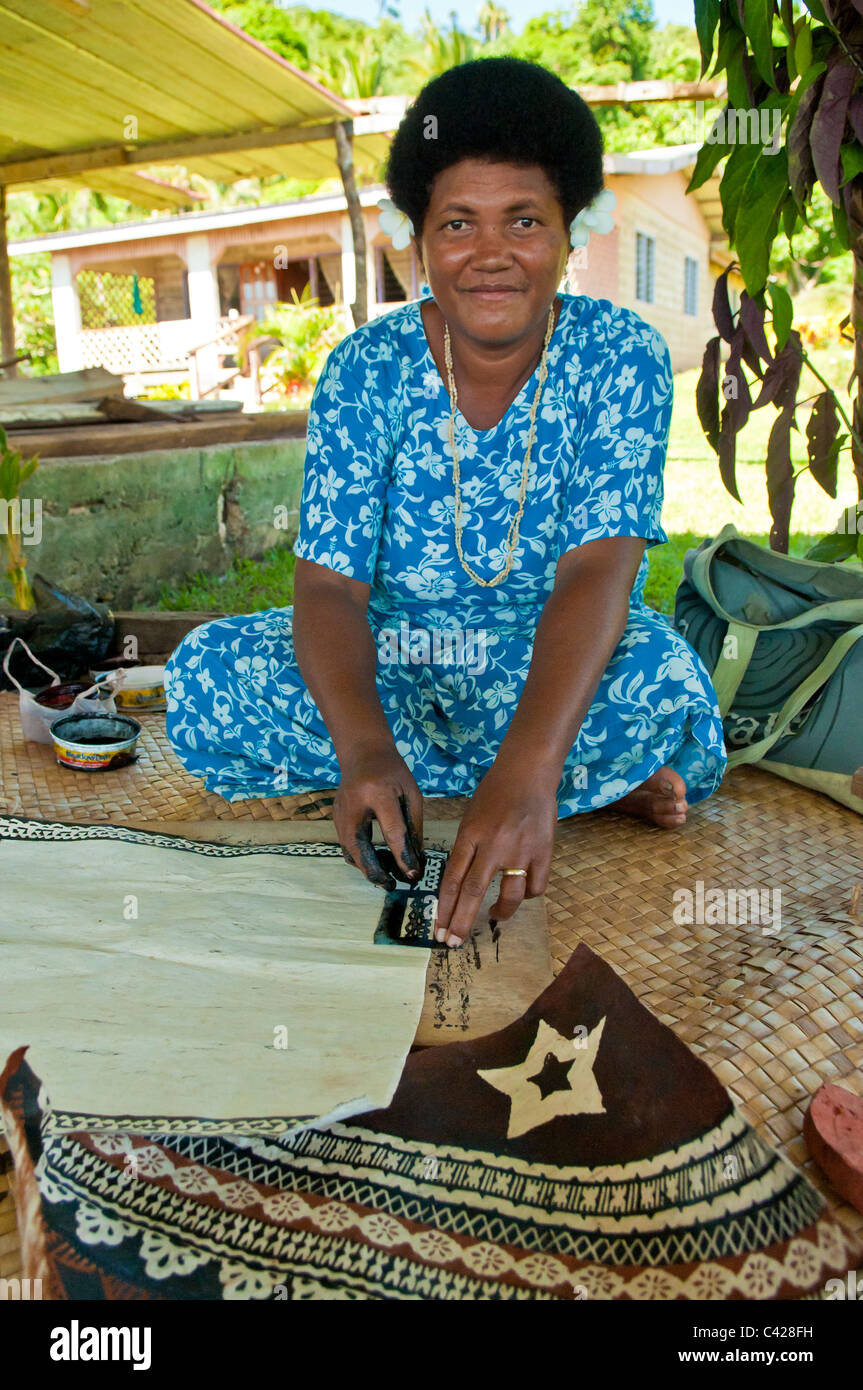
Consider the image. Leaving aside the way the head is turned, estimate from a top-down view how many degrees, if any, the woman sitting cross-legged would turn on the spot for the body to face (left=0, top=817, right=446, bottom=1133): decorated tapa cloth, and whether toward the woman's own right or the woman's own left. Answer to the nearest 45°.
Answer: approximately 45° to the woman's own right

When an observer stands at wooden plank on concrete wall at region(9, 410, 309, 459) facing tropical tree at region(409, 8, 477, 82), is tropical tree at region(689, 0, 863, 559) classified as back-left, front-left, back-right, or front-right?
back-right

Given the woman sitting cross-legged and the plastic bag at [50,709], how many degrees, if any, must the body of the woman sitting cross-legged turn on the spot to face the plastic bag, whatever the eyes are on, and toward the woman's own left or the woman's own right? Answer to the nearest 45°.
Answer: approximately 135° to the woman's own right

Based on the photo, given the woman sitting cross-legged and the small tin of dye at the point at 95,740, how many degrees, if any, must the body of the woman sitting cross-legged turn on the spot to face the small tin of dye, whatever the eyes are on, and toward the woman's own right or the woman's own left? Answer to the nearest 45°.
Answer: approximately 135° to the woman's own right

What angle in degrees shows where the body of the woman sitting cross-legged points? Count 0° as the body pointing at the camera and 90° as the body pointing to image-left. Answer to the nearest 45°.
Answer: approximately 0°

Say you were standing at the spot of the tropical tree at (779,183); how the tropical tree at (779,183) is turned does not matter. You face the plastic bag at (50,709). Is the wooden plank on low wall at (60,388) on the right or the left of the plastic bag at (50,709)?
right

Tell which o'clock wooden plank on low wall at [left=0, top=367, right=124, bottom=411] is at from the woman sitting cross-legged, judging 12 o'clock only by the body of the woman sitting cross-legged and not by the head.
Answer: The wooden plank on low wall is roughly at 5 o'clock from the woman sitting cross-legged.

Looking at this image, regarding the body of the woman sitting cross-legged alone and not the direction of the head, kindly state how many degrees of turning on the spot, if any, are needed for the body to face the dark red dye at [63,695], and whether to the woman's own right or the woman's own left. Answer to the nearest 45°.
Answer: approximately 135° to the woman's own right

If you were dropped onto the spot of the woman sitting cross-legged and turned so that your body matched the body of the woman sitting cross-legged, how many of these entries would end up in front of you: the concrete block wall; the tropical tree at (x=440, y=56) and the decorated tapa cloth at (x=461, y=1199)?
1
